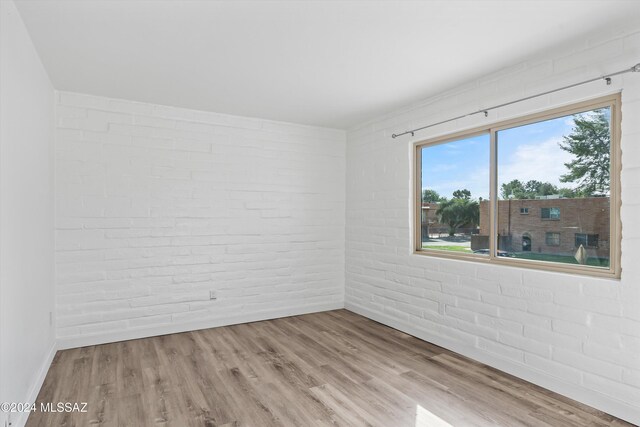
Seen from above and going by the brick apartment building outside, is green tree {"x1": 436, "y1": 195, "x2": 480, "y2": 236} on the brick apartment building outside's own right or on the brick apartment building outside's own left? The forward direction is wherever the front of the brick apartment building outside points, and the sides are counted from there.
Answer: on the brick apartment building outside's own right

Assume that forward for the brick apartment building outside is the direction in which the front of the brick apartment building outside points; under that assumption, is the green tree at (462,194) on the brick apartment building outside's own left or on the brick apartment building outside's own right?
on the brick apartment building outside's own right

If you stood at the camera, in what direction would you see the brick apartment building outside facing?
facing the viewer

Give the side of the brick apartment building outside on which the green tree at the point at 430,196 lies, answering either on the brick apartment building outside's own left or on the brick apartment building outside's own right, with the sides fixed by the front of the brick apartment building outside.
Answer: on the brick apartment building outside's own right
